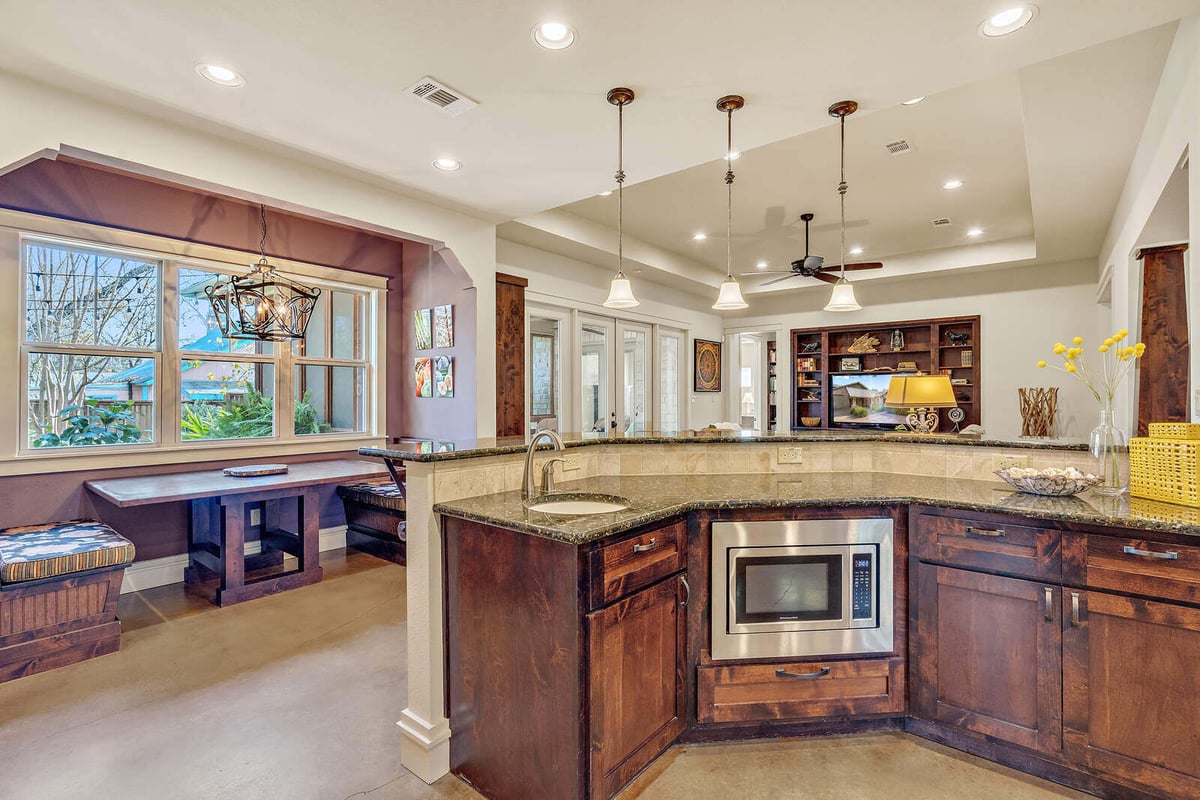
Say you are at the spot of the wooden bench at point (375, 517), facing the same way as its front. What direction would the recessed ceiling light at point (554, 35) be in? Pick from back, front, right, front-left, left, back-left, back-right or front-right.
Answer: front-left

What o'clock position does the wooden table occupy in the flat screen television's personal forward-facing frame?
The wooden table is roughly at 1 o'clock from the flat screen television.

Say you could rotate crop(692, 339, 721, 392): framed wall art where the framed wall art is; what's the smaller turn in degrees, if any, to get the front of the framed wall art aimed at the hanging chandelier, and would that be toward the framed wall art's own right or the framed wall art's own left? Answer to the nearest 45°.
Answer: approximately 90° to the framed wall art's own right

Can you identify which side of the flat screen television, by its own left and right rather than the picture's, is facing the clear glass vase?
front

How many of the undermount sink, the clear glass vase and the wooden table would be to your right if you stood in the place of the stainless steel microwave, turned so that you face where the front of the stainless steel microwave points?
2

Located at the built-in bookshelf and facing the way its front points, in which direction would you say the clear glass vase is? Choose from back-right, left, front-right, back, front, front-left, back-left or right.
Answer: front

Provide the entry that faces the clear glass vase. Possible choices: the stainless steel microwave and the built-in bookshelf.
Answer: the built-in bookshelf

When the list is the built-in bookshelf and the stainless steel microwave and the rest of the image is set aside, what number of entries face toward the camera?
2

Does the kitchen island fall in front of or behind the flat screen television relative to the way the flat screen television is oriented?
in front

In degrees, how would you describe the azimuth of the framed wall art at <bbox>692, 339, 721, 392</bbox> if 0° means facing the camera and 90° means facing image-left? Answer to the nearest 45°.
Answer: approximately 315°

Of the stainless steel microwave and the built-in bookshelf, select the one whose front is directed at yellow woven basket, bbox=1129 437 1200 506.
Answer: the built-in bookshelf

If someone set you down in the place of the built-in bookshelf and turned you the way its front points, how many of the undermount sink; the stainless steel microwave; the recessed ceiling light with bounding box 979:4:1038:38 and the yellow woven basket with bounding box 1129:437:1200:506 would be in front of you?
4

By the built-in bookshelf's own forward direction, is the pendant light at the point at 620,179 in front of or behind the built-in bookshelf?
in front

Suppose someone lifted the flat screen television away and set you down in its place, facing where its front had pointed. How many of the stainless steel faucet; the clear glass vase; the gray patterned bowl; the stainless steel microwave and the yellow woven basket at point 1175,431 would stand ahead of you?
5

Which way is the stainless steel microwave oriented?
toward the camera

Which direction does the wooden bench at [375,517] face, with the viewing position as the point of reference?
facing the viewer and to the left of the viewer

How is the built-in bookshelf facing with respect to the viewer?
toward the camera

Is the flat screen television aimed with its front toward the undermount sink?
yes
